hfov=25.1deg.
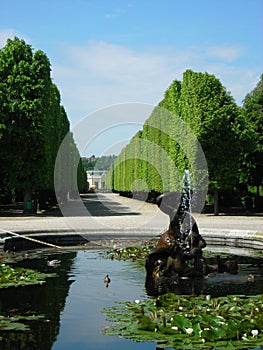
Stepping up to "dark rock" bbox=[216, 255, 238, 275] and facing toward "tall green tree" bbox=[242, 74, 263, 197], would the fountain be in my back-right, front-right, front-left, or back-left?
back-left

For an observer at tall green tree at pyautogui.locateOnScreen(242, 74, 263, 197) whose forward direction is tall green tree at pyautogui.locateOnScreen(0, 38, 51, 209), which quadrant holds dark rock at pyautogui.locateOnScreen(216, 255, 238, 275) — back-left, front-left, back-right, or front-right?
front-left

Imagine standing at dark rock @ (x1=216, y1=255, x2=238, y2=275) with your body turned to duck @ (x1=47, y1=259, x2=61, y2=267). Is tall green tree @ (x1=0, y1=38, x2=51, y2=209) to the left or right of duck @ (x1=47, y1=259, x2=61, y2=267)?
right
